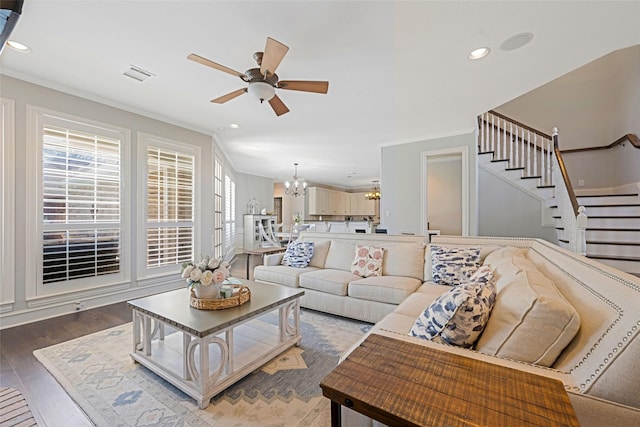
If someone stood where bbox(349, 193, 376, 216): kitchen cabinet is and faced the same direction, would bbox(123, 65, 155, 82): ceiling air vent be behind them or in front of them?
in front

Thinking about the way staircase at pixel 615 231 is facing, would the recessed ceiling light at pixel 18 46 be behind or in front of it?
in front

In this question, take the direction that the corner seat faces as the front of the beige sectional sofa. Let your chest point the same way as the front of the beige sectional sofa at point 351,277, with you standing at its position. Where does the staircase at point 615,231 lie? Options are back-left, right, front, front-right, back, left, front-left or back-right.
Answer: back-left

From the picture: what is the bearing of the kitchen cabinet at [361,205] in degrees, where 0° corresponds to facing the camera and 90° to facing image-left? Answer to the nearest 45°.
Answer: approximately 0°

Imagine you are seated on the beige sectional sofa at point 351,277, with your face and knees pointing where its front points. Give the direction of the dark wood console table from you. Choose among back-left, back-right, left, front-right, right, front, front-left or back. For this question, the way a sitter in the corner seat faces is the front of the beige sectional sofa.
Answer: front-left

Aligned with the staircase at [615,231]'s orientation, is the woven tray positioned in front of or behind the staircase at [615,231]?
in front

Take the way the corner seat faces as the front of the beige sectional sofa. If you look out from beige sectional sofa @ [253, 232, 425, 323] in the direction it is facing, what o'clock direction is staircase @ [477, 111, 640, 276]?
The staircase is roughly at 7 o'clock from the beige sectional sofa.

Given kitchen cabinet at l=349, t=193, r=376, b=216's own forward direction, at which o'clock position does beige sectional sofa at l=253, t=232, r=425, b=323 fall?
The beige sectional sofa is roughly at 12 o'clock from the kitchen cabinet.

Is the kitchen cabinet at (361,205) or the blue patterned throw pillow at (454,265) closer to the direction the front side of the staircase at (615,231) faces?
the blue patterned throw pillow

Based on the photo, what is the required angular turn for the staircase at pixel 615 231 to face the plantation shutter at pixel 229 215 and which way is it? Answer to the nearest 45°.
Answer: approximately 90° to its right

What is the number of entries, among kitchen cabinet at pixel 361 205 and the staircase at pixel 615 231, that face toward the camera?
2

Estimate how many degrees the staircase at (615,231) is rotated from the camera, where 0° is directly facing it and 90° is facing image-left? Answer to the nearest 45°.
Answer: approximately 0°
